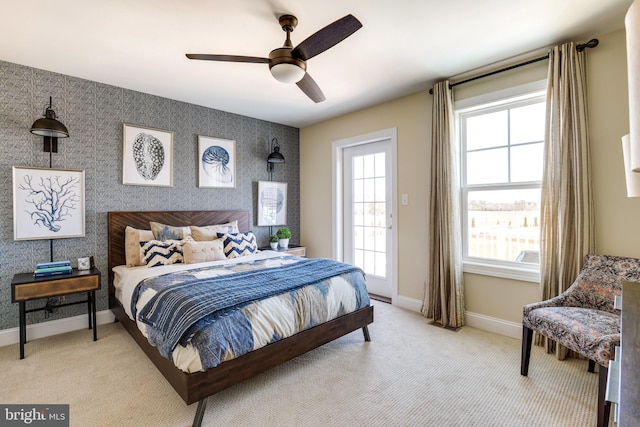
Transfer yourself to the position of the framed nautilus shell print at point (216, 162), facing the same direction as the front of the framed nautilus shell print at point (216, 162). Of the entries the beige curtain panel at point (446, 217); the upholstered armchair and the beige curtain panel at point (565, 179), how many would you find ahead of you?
3

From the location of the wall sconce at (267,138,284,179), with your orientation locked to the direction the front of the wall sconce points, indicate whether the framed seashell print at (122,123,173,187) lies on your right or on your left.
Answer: on your right

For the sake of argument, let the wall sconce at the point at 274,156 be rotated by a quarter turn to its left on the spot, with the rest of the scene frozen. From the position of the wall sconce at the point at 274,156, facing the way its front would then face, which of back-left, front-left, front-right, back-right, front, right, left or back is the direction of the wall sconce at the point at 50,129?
back

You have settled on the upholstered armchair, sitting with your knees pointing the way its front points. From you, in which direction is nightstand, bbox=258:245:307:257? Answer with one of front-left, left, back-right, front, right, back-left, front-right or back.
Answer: front-right

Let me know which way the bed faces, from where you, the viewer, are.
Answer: facing the viewer and to the right of the viewer

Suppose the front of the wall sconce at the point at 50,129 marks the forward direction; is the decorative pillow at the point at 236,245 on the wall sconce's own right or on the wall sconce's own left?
on the wall sconce's own left

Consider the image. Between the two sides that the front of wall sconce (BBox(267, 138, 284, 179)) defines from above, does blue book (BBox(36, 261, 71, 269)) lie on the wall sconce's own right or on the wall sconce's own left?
on the wall sconce's own right

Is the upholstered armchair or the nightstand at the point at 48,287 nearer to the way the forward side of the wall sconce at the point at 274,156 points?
the upholstered armchair

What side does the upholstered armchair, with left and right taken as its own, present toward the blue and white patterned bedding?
front

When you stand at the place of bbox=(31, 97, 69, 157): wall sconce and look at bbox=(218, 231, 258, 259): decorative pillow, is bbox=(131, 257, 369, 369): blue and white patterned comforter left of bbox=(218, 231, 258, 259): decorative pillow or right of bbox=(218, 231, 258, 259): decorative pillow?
right

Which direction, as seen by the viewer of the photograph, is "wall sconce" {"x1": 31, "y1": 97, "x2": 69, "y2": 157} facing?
facing the viewer

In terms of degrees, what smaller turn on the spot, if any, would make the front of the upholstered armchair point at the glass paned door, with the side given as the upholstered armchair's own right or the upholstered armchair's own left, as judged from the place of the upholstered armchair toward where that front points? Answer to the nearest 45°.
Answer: approximately 45° to the upholstered armchair's own right

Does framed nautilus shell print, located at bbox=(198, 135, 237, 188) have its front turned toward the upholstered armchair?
yes

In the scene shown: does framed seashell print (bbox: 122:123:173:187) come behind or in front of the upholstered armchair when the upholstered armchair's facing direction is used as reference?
in front
